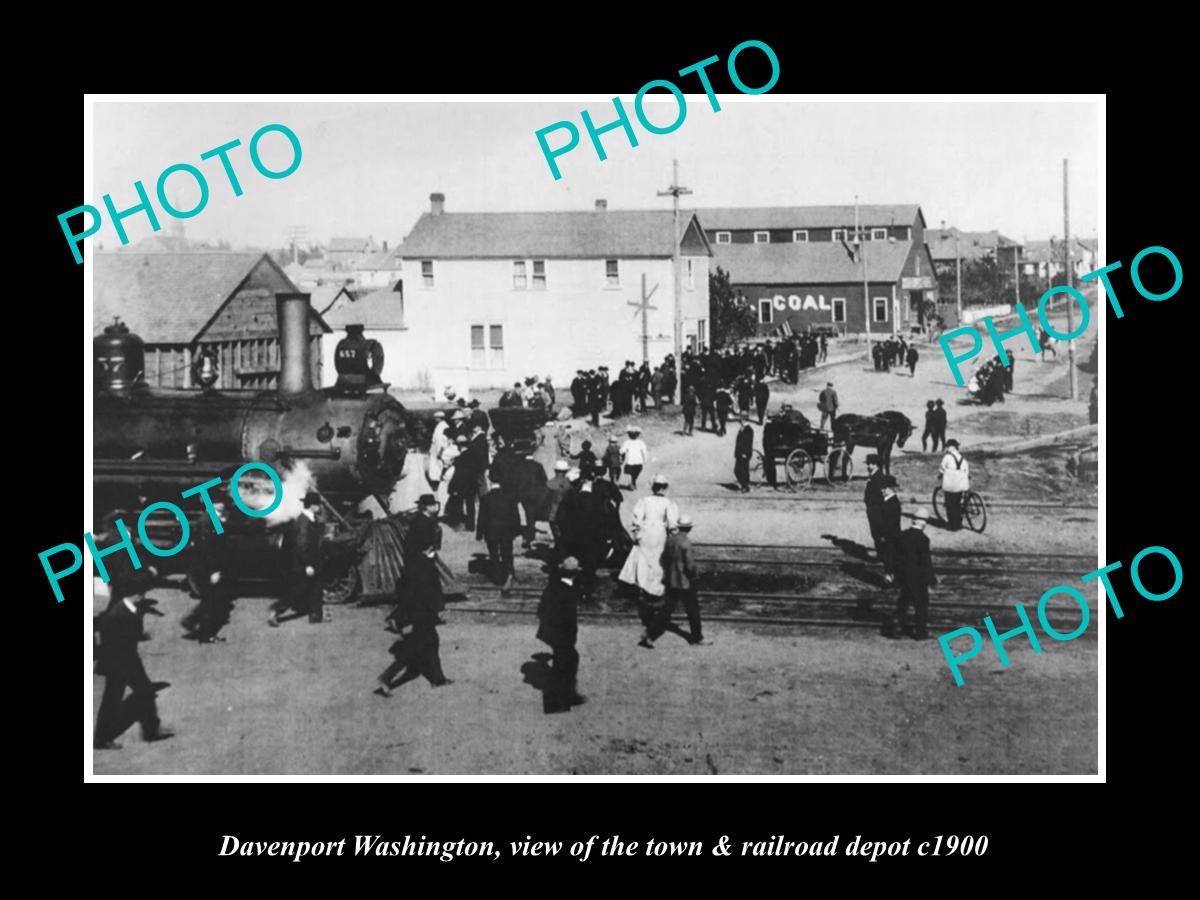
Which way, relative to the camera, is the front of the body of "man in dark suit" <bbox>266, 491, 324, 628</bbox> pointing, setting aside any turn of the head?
to the viewer's right

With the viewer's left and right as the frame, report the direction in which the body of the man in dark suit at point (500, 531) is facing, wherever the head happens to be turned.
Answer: facing away from the viewer

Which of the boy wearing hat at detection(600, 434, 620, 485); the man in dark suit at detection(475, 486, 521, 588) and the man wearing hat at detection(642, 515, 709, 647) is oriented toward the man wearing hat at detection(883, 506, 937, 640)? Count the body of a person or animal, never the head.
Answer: the man wearing hat at detection(642, 515, 709, 647)

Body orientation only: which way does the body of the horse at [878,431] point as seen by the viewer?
to the viewer's right
